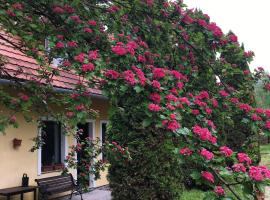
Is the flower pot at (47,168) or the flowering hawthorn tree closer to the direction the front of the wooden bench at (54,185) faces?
the flowering hawthorn tree

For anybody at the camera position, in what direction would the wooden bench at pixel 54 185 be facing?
facing the viewer and to the right of the viewer

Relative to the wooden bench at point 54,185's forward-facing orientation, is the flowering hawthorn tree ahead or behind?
ahead

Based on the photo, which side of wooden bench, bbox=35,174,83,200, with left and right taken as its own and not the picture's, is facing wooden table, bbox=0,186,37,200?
right

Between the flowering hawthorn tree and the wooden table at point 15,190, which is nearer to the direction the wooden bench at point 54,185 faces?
the flowering hawthorn tree

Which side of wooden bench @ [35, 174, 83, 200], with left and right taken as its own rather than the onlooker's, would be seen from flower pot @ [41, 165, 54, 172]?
back
